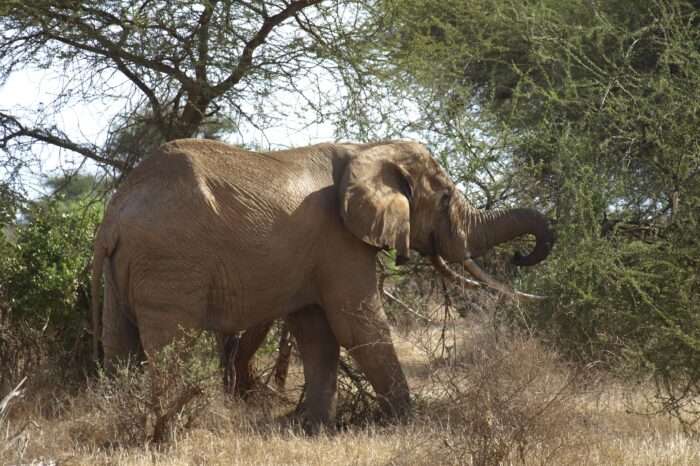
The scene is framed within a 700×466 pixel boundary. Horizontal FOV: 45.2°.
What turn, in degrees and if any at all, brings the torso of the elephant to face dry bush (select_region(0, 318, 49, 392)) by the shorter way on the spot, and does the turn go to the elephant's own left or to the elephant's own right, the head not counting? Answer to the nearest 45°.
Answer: approximately 135° to the elephant's own left

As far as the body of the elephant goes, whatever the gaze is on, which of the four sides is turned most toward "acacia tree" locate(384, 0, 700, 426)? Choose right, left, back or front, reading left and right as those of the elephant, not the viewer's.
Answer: front

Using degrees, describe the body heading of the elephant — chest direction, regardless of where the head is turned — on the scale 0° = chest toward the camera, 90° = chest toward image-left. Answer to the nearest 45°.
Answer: approximately 270°

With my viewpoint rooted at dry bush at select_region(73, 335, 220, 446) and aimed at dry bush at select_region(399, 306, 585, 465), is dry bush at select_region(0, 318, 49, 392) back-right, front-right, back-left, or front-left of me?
back-left
